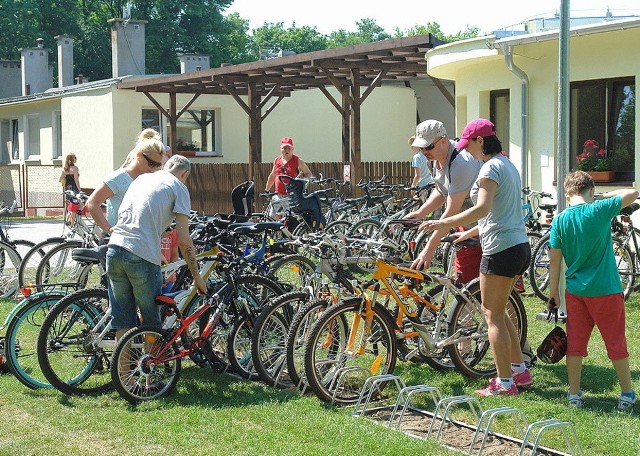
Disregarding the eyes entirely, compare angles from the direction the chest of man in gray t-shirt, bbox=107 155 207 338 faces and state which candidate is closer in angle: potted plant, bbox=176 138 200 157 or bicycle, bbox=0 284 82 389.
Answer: the potted plant

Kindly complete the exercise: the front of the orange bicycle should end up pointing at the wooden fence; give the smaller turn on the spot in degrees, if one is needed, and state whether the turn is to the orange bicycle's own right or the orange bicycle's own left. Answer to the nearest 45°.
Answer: approximately 135° to the orange bicycle's own right

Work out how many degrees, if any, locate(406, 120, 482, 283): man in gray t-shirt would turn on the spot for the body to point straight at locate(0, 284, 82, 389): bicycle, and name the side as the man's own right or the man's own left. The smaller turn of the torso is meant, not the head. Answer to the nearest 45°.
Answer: approximately 45° to the man's own right

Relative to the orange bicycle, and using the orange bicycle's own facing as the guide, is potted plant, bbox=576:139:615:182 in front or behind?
behind

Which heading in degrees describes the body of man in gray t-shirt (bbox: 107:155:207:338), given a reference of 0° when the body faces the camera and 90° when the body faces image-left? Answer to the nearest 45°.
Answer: approximately 225°

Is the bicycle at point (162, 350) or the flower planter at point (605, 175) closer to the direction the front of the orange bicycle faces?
the bicycle

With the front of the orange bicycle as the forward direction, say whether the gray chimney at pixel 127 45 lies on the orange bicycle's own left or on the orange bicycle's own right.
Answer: on the orange bicycle's own right

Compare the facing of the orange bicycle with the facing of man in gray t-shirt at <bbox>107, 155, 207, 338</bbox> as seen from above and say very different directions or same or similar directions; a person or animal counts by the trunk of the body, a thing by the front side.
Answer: very different directions

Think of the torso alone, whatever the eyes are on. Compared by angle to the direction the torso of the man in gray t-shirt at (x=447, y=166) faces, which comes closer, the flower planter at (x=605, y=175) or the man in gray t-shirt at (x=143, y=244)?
the man in gray t-shirt

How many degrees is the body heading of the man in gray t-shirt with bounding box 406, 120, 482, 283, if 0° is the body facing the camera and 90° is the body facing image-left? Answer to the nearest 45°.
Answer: approximately 45°

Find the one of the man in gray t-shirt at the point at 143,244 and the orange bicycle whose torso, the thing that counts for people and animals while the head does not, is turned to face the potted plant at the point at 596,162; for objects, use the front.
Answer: the man in gray t-shirt
